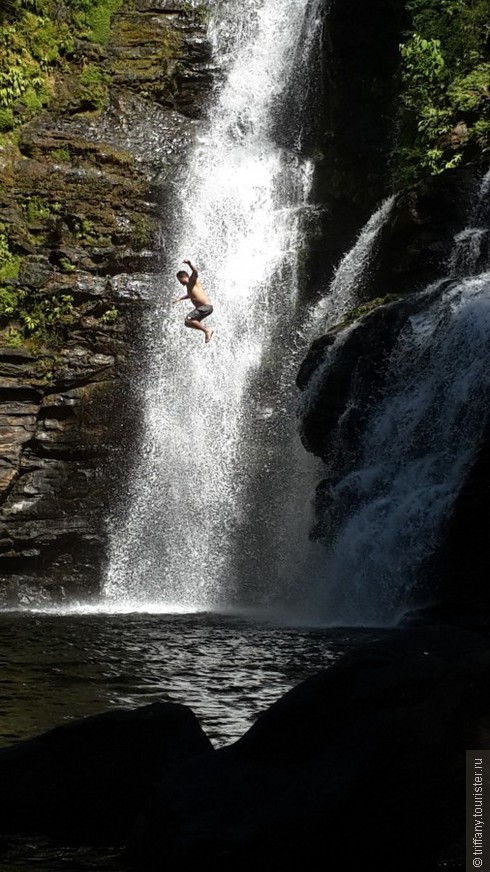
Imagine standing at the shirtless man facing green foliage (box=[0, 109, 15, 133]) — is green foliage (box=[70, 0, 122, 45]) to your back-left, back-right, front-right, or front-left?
front-right

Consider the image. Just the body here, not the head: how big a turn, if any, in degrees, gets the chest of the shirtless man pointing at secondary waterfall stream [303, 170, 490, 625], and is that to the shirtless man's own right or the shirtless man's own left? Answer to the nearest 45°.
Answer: approximately 135° to the shirtless man's own left
